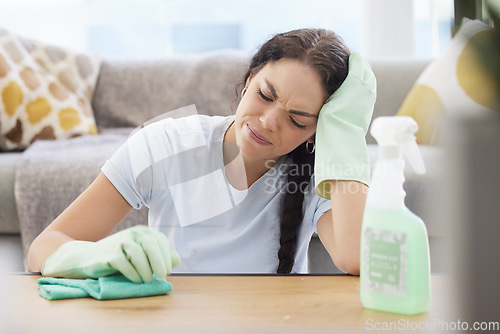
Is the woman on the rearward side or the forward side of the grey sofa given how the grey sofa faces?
on the forward side

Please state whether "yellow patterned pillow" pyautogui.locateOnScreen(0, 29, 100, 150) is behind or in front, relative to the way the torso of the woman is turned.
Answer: behind

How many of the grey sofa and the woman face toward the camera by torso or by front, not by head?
2

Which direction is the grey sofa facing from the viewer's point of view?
toward the camera

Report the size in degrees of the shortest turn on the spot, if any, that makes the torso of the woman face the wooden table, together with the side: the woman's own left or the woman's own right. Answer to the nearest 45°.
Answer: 0° — they already face it

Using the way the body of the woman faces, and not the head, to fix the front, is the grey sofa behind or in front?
behind

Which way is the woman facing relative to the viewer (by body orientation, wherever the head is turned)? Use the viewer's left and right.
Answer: facing the viewer

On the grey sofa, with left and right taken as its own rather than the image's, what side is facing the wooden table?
front

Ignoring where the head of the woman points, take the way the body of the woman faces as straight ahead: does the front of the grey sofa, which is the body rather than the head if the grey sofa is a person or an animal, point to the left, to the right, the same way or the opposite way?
the same way
